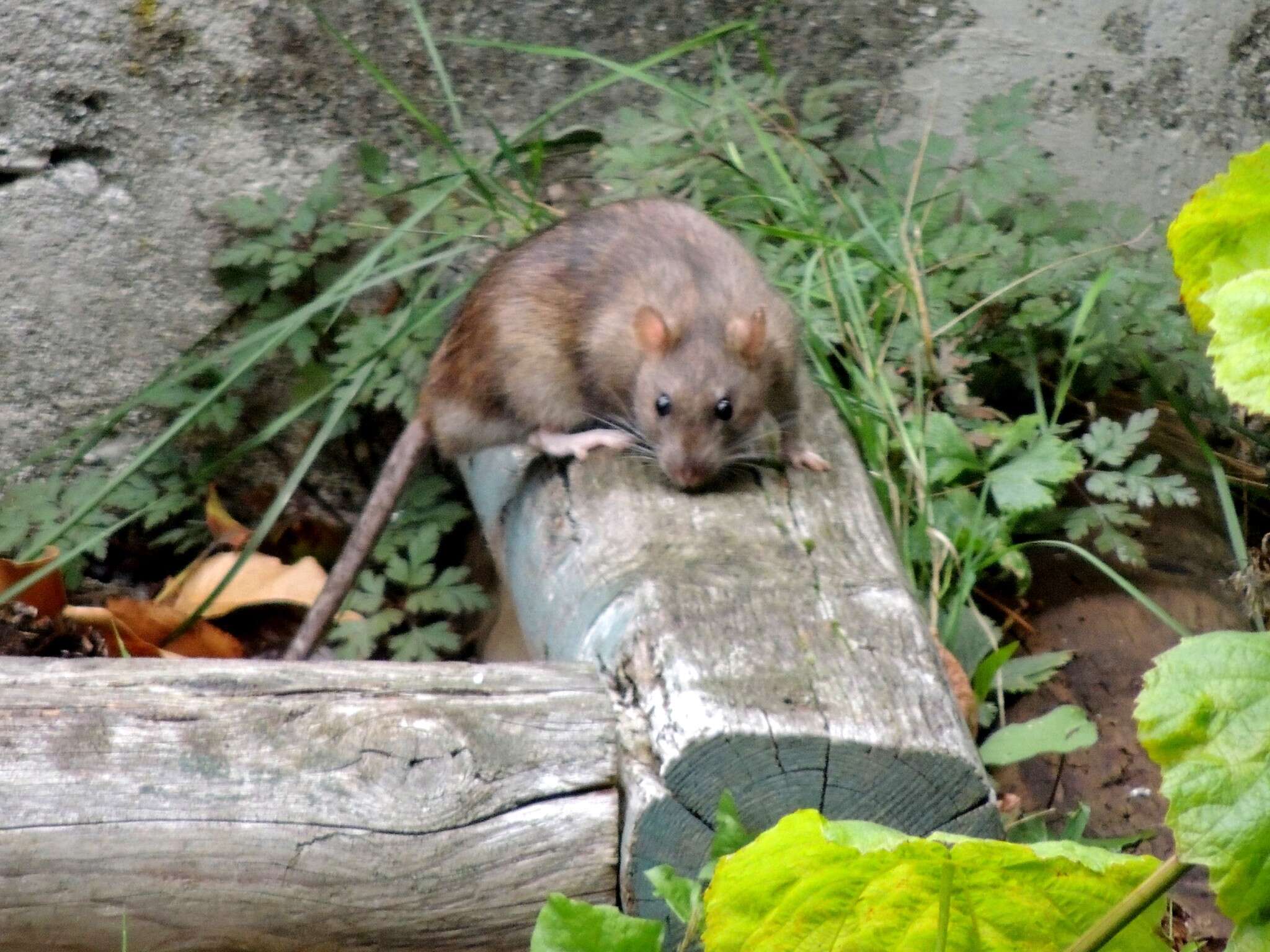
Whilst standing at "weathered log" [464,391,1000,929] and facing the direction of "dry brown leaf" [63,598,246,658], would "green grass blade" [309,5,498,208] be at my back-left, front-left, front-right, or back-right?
front-right

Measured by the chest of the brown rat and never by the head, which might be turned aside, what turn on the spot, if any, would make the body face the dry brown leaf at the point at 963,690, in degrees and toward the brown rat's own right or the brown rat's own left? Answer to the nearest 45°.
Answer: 0° — it already faces it

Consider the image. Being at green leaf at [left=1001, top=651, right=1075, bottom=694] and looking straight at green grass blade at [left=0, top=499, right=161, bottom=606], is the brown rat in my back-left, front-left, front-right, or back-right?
front-right

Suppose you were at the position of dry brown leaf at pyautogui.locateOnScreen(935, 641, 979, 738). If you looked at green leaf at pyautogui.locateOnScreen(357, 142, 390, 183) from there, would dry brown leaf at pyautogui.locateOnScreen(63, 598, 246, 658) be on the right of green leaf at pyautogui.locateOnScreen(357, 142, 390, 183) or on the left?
left

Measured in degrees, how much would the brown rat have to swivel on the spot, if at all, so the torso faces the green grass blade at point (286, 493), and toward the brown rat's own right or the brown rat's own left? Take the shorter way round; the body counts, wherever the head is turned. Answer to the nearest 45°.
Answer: approximately 90° to the brown rat's own right

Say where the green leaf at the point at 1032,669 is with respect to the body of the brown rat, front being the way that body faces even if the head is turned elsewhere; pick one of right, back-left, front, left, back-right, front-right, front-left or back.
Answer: front

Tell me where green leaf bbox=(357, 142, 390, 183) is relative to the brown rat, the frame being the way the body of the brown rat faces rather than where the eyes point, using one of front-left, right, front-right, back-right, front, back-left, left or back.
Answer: back

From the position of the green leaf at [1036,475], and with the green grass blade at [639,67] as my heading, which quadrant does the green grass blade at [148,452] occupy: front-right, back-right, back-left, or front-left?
front-left

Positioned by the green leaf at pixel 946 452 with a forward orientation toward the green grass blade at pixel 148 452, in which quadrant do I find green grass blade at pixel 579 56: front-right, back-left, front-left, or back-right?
front-right

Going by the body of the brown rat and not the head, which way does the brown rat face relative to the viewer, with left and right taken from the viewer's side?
facing the viewer and to the right of the viewer

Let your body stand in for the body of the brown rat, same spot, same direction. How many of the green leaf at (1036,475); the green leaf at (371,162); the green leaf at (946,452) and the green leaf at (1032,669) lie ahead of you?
3

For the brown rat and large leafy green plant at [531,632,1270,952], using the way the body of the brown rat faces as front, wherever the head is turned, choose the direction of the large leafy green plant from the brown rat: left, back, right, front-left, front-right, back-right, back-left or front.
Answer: front-right

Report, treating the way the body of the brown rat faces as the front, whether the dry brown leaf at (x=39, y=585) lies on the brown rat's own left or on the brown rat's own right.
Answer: on the brown rat's own right

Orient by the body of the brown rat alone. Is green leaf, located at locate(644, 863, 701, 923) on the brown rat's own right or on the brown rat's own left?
on the brown rat's own right
